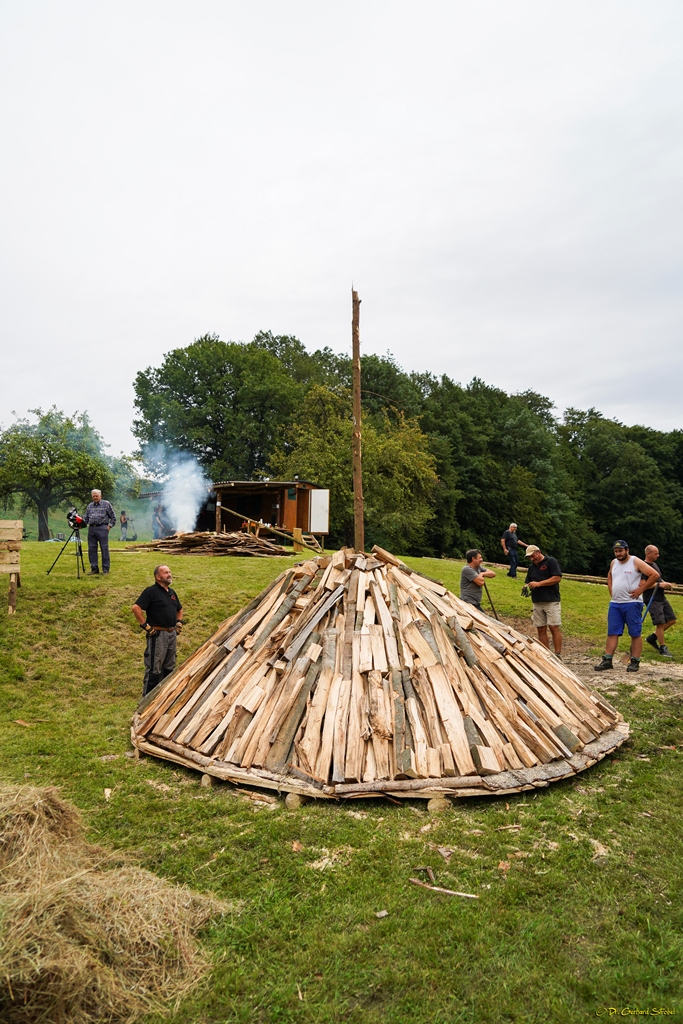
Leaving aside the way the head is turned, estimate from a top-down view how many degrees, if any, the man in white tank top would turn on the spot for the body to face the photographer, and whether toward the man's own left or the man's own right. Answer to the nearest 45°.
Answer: approximately 45° to the man's own right

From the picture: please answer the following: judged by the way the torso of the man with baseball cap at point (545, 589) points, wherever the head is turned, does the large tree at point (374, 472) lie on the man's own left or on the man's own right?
on the man's own right

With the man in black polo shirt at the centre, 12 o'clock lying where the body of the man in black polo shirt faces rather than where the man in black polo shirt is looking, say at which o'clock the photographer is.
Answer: The photographer is roughly at 7 o'clock from the man in black polo shirt.

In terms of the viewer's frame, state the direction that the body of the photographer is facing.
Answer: toward the camera

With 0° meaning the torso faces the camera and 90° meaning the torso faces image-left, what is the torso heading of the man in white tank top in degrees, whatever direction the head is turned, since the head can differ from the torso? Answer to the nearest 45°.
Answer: approximately 45°

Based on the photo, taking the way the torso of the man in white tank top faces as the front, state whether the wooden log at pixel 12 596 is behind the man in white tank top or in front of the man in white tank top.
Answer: in front

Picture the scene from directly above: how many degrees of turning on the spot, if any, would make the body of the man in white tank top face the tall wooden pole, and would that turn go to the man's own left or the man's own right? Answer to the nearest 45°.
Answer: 0° — they already face it

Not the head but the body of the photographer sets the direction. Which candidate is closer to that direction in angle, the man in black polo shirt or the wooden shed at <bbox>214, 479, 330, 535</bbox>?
the man in black polo shirt

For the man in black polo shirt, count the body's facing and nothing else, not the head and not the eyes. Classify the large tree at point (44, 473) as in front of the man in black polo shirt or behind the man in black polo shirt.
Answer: behind

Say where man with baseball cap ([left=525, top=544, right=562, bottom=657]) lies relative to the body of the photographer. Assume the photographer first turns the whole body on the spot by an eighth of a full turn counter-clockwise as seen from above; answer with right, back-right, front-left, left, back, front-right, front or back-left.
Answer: front

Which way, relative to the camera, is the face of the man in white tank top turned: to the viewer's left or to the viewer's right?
to the viewer's left

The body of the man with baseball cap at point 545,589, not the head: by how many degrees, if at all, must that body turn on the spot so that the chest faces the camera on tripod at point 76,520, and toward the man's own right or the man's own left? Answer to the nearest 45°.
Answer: approximately 45° to the man's own right

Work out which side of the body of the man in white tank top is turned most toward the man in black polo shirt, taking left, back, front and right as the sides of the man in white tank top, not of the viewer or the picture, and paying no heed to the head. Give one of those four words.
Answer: front

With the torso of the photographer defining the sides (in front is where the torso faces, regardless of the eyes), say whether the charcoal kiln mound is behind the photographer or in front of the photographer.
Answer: in front
